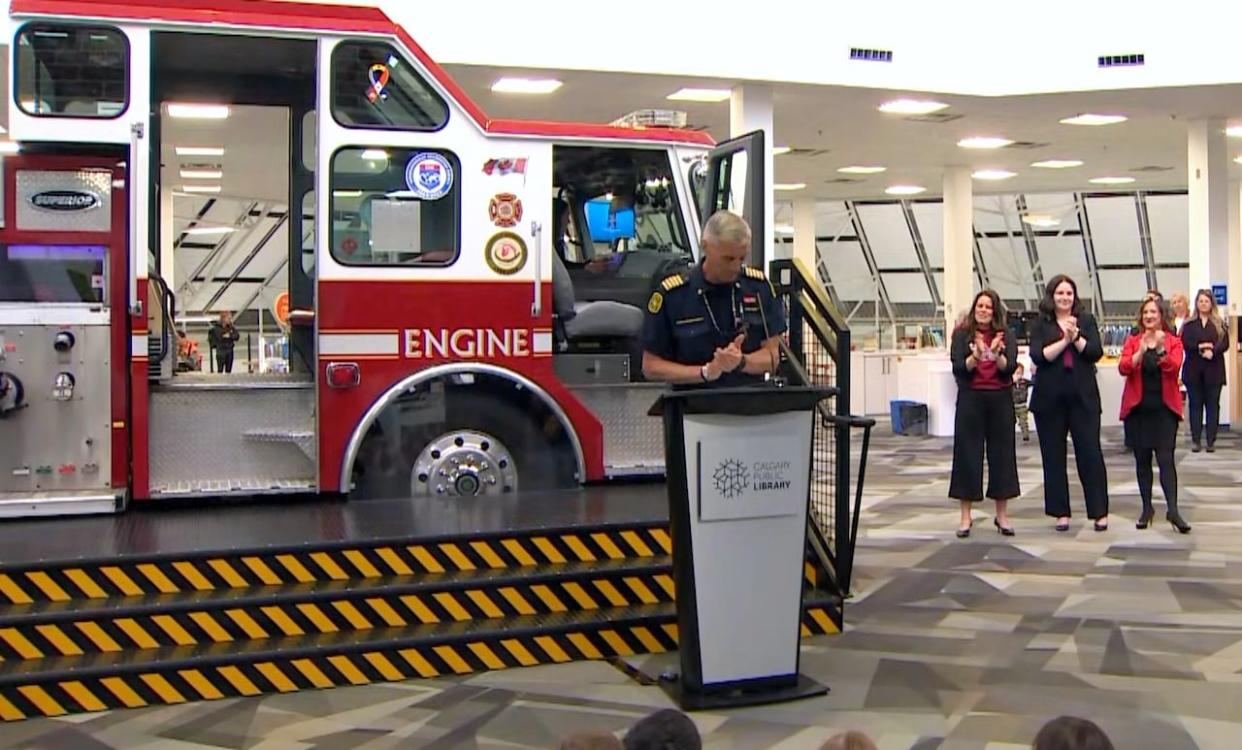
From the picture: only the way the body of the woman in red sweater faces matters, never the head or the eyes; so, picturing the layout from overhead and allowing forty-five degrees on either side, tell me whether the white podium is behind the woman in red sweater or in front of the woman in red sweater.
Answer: in front

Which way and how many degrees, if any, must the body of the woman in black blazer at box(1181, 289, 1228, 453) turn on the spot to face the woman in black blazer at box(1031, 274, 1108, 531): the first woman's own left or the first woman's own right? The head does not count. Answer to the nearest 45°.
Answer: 0° — they already face them

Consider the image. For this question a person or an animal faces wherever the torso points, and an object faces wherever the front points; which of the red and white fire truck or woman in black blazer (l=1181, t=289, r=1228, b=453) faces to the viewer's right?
the red and white fire truck

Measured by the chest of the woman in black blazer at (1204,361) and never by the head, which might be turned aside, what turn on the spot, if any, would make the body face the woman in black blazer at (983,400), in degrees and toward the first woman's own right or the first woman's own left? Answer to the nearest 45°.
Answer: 0° — they already face them

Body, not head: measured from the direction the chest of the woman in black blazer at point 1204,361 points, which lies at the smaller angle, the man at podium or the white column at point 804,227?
the man at podium

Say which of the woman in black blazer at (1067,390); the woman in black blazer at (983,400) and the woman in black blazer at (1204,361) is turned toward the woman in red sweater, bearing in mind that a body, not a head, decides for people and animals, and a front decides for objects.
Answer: the woman in black blazer at (1204,361)

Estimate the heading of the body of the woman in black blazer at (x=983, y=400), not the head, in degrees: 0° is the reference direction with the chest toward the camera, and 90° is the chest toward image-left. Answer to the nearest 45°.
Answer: approximately 0°

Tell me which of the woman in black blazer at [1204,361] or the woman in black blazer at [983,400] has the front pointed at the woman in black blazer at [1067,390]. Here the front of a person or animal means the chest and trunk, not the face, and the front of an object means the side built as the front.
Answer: the woman in black blazer at [1204,361]

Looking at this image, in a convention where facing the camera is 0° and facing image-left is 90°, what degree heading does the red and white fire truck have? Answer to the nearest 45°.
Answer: approximately 270°

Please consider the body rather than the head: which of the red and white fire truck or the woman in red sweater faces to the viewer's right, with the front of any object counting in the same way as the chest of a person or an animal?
the red and white fire truck

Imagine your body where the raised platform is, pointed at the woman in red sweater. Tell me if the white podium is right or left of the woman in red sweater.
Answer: right
